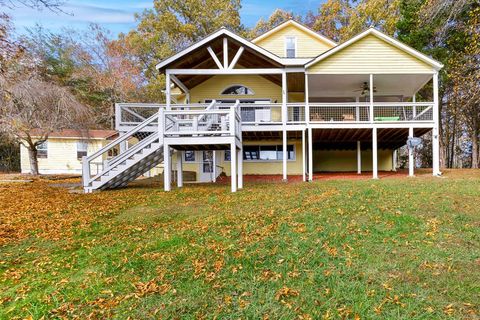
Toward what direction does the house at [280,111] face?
toward the camera

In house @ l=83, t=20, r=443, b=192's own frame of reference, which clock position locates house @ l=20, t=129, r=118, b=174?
house @ l=20, t=129, r=118, b=174 is roughly at 4 o'clock from house @ l=83, t=20, r=443, b=192.

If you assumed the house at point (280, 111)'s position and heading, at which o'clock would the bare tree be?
The bare tree is roughly at 3 o'clock from the house.

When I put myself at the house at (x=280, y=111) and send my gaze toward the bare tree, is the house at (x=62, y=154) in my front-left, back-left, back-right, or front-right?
front-right
